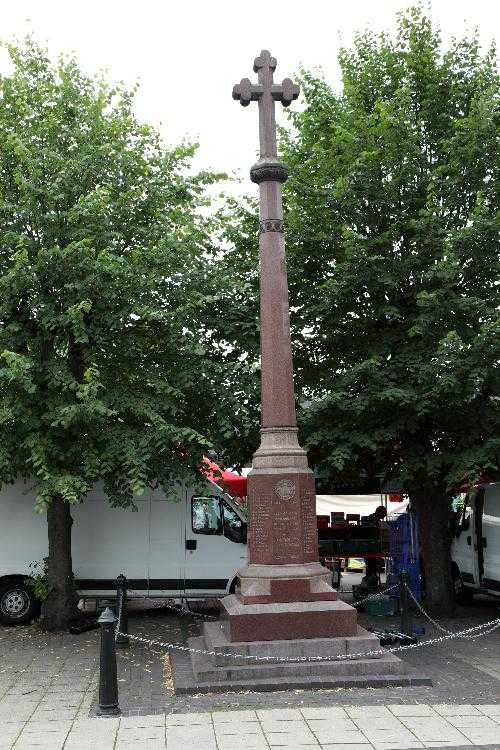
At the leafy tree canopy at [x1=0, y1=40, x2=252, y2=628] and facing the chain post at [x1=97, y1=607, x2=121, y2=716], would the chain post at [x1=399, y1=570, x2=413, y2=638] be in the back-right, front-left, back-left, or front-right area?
front-left

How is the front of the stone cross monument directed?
toward the camera

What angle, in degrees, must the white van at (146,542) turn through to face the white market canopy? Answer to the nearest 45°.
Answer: approximately 45° to its left

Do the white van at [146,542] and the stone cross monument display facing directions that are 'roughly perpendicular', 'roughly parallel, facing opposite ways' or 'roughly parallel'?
roughly perpendicular

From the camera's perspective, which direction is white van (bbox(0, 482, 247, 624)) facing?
to the viewer's right

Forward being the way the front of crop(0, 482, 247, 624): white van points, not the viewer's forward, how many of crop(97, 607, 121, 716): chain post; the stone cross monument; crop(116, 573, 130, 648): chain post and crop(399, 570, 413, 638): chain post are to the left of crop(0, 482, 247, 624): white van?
0

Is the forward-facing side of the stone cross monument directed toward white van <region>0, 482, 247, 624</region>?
no

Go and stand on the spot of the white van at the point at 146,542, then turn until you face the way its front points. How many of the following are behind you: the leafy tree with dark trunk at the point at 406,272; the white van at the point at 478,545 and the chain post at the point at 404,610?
0

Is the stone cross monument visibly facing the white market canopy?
no

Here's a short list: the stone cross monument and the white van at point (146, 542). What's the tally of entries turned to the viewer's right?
1

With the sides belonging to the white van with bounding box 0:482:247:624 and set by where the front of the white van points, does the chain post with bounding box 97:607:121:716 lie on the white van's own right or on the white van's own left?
on the white van's own right

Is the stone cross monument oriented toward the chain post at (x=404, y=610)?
no

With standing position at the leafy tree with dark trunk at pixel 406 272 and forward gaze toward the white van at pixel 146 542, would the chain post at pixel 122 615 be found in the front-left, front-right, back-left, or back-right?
front-left

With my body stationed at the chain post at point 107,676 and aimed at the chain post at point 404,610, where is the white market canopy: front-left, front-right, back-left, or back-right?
front-left

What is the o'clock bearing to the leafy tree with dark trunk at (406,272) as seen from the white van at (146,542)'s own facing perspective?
The leafy tree with dark trunk is roughly at 1 o'clock from the white van.

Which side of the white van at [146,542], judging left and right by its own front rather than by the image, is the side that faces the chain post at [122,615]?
right

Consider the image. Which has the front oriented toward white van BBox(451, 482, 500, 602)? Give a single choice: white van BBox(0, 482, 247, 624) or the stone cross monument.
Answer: white van BBox(0, 482, 247, 624)
